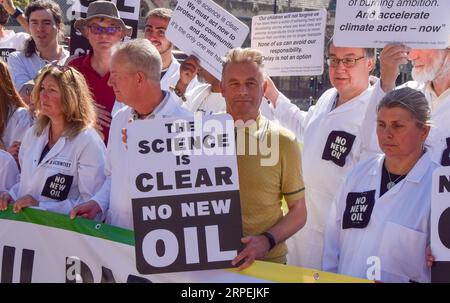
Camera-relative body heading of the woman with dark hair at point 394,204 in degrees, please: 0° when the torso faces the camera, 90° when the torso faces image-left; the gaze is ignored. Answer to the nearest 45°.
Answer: approximately 45°

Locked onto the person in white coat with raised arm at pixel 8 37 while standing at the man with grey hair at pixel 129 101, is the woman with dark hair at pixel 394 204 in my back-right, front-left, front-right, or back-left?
back-right

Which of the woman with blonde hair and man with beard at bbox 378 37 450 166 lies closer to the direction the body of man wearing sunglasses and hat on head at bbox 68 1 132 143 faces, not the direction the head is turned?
the woman with blonde hair

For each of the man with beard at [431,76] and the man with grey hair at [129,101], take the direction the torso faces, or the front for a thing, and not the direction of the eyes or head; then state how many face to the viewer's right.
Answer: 0

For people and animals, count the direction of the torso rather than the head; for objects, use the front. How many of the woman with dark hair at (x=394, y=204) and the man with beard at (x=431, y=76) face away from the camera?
0

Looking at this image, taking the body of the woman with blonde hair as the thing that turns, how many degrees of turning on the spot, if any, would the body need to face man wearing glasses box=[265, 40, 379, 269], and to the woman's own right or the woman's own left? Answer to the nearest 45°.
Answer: approximately 135° to the woman's own left

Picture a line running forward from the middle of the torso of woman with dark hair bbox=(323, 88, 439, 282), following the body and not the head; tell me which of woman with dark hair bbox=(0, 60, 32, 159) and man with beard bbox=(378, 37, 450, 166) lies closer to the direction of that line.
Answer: the woman with dark hair

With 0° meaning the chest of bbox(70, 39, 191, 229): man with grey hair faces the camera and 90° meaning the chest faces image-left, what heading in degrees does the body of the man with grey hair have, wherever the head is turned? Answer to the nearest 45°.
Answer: approximately 45°
